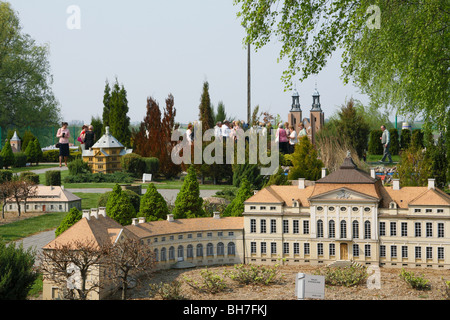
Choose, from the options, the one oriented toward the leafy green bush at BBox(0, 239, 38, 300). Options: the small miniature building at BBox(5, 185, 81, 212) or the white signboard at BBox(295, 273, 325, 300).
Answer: the small miniature building

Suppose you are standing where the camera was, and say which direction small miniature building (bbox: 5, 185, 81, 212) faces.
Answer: facing the viewer

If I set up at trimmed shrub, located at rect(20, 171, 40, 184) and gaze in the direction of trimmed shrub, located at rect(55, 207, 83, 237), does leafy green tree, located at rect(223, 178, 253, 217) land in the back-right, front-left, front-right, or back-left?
front-left

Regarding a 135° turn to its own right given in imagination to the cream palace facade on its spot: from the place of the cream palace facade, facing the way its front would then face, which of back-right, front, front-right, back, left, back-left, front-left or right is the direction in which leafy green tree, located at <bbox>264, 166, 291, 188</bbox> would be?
front

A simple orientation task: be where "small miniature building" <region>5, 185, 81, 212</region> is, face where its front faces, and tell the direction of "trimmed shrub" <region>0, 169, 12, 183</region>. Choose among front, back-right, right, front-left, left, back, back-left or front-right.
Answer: back-right

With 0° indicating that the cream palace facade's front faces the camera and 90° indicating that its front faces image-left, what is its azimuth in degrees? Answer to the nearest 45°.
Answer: approximately 0°

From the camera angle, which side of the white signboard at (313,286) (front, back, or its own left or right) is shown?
front

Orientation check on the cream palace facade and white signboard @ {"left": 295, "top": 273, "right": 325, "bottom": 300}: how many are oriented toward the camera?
2

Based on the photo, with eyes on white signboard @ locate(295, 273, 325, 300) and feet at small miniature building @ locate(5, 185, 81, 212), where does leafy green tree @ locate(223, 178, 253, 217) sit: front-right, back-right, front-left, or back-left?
front-left

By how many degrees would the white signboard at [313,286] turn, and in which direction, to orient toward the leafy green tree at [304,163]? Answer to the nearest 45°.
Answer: approximately 180°

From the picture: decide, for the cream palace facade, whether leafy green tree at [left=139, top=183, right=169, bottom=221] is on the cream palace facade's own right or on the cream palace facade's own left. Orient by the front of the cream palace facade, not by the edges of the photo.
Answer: on the cream palace facade's own right

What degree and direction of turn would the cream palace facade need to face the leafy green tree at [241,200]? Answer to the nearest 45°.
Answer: approximately 90° to its right

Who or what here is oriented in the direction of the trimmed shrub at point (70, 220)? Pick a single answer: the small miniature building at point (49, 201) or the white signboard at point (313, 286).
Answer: the small miniature building

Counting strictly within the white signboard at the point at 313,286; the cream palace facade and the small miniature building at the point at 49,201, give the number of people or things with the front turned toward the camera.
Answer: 3

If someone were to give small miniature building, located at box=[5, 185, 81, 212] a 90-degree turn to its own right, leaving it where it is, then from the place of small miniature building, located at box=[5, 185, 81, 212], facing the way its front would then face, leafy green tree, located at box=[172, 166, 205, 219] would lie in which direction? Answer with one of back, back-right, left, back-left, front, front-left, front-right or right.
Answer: back-left

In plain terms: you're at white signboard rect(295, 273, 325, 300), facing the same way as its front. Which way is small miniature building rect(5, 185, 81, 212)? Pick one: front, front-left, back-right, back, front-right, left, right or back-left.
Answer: back-right
